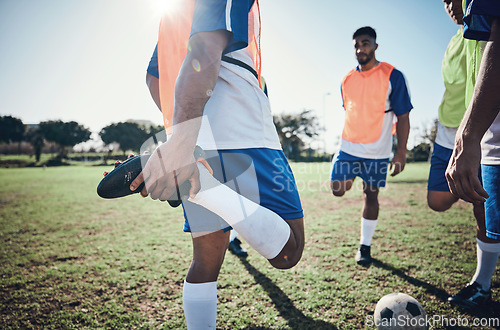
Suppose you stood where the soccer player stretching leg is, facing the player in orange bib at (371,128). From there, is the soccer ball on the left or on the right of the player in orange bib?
right

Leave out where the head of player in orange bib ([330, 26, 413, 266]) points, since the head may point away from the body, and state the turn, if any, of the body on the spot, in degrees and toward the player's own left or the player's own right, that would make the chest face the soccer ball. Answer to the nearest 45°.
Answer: approximately 45° to the player's own left

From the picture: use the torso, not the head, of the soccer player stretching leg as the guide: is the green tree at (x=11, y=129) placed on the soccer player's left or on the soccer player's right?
on the soccer player's left

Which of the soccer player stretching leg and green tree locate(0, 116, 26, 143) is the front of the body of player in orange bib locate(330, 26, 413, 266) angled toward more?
the soccer player stretching leg

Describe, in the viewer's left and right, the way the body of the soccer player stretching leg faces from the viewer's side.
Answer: facing away from the viewer and to the right of the viewer
